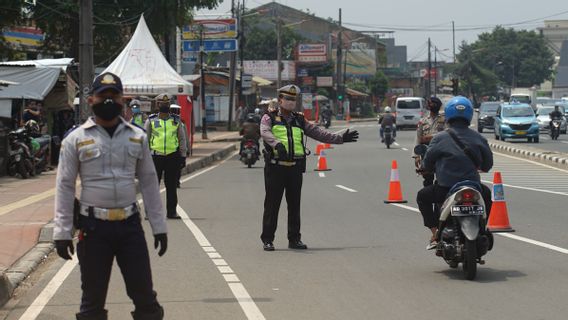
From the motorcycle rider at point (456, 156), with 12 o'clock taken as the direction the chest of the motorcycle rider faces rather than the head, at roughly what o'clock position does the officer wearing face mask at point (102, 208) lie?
The officer wearing face mask is roughly at 7 o'clock from the motorcycle rider.

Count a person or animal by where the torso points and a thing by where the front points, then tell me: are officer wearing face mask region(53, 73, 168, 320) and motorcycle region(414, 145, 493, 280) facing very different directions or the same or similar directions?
very different directions

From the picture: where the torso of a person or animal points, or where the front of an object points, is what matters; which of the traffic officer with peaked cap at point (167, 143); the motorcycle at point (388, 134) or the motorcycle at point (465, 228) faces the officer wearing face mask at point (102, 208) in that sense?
the traffic officer with peaked cap

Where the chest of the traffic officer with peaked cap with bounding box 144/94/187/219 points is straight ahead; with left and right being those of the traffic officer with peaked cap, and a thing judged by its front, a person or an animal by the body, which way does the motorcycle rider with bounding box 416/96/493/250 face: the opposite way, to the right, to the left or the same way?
the opposite way

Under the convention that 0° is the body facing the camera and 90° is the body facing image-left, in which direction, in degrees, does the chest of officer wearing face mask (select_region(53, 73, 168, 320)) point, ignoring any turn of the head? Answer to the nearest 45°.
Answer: approximately 0°

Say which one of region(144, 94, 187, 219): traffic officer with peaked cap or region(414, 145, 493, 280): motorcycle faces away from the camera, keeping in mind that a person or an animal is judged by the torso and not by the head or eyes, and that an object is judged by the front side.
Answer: the motorcycle

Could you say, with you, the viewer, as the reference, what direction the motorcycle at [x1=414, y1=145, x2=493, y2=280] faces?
facing away from the viewer

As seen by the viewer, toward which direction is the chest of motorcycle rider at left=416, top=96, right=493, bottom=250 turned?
away from the camera
